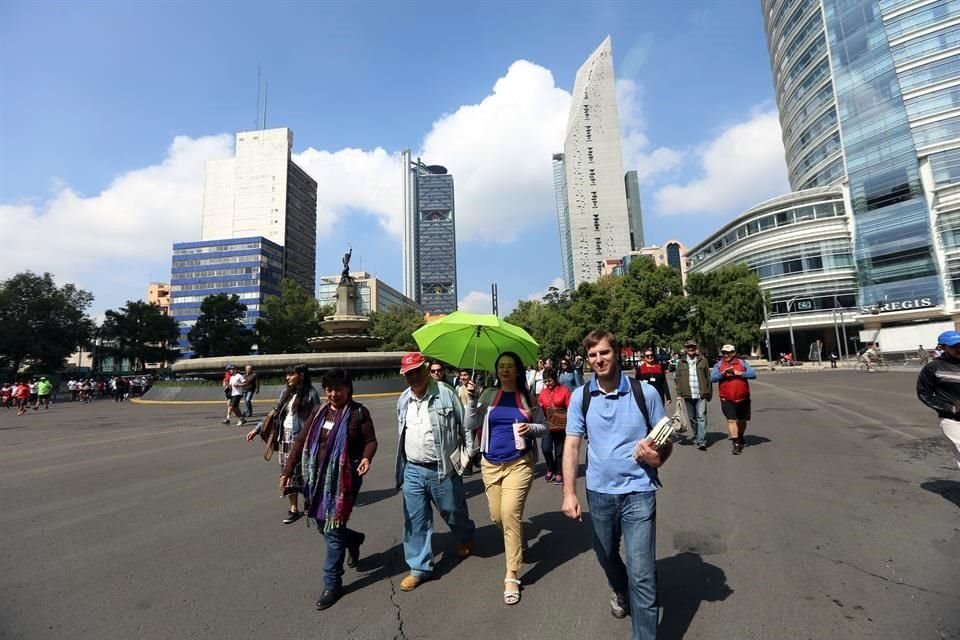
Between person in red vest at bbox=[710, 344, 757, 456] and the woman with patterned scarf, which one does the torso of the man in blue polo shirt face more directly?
the woman with patterned scarf

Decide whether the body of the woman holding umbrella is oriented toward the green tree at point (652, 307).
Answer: no

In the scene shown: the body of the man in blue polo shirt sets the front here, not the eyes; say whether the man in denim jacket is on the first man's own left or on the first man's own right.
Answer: on the first man's own right

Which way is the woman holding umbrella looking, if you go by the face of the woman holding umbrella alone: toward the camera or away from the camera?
toward the camera

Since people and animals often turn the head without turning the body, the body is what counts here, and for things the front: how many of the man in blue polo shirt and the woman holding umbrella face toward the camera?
2

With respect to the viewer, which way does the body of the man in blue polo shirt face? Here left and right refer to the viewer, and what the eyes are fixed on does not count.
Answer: facing the viewer

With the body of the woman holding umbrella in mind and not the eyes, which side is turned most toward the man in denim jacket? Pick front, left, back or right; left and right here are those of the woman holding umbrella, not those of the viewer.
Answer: right

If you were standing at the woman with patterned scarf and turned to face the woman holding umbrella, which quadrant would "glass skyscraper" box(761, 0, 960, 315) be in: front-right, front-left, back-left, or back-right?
front-left

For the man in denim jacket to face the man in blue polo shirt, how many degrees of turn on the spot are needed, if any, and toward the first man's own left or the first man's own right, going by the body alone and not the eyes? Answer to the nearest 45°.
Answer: approximately 90° to the first man's own left

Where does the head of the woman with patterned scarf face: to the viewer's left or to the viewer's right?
to the viewer's left

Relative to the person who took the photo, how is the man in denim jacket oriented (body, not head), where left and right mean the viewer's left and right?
facing the viewer and to the left of the viewer

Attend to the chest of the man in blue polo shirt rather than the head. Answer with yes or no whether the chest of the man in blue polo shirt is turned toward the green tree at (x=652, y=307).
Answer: no

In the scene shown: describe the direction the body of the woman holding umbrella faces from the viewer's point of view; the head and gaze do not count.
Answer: toward the camera

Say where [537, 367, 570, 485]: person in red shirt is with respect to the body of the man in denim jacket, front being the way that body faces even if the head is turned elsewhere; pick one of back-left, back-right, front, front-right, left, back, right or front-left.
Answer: back

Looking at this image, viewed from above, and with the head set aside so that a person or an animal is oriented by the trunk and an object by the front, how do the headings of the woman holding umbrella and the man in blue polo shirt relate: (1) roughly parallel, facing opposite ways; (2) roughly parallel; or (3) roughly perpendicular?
roughly parallel

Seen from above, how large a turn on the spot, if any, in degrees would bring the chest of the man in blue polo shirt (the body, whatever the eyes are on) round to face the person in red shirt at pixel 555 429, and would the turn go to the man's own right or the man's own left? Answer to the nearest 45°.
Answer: approximately 180°
